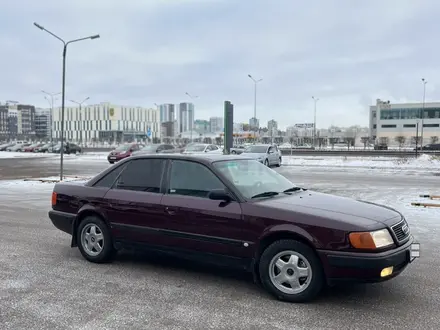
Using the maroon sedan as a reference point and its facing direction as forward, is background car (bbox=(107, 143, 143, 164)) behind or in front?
behind

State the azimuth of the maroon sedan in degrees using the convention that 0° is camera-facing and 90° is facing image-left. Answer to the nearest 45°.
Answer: approximately 315°

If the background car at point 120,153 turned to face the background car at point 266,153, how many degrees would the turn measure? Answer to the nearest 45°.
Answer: approximately 90° to its left

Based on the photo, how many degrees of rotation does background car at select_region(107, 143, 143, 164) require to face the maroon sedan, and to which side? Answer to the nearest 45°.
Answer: approximately 45° to its left

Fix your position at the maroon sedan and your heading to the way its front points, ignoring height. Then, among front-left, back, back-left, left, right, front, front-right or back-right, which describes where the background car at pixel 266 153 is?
back-left

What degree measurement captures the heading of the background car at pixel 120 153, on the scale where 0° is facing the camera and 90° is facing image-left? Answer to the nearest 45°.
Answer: approximately 45°

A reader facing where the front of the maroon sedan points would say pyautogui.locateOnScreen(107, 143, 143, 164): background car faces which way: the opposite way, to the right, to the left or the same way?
to the right
